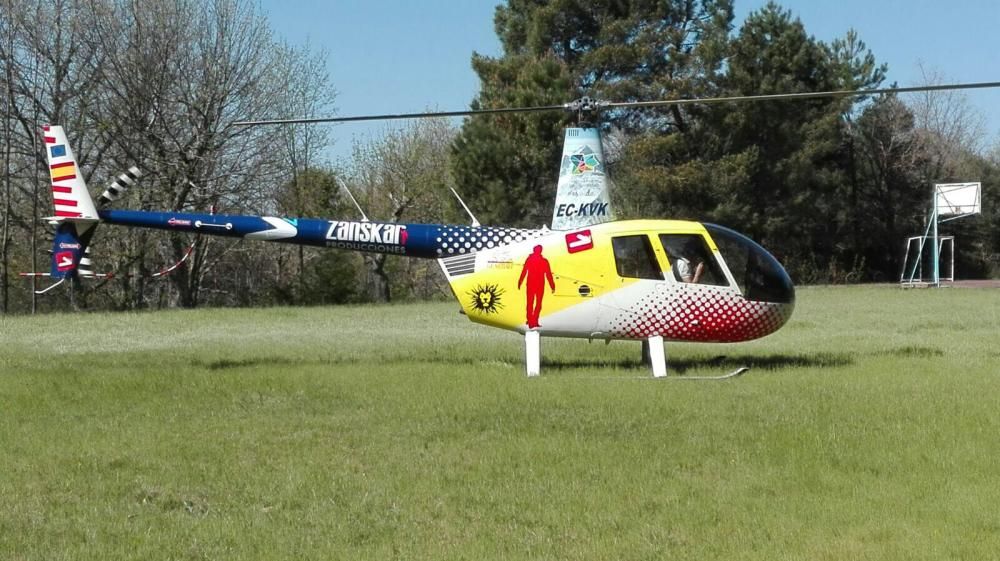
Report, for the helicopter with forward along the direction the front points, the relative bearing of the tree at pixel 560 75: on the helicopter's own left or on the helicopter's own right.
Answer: on the helicopter's own left

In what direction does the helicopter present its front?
to the viewer's right

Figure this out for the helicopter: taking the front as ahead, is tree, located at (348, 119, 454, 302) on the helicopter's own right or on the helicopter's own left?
on the helicopter's own left

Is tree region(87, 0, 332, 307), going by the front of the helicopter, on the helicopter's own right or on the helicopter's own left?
on the helicopter's own left
